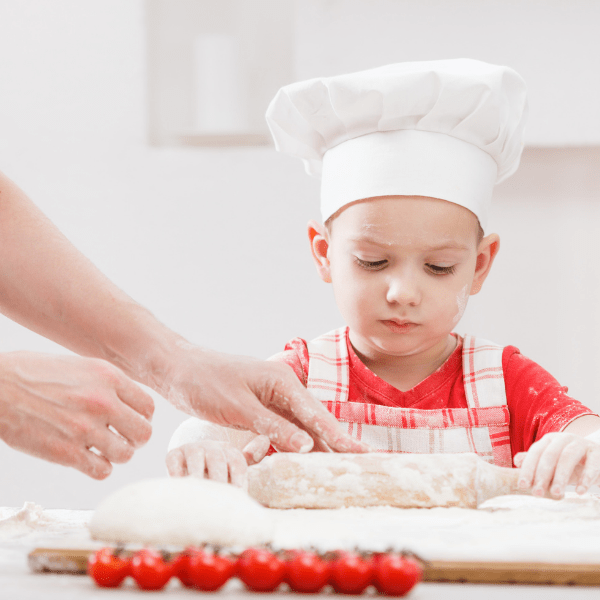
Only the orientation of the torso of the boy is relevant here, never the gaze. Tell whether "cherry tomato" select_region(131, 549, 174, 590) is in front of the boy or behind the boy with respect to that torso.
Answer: in front

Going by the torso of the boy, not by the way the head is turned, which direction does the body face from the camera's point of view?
toward the camera

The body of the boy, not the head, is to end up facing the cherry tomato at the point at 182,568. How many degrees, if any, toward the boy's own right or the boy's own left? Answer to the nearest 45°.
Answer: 0° — they already face it

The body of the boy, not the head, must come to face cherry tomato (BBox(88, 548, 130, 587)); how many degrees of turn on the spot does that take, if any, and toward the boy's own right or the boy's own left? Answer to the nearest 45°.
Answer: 0° — they already face it

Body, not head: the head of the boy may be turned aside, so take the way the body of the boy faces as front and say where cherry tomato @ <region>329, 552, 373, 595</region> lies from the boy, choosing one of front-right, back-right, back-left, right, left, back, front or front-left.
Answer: front

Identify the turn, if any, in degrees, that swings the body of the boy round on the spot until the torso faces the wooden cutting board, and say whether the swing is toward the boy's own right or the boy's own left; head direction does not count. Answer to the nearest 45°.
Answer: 0° — they already face it

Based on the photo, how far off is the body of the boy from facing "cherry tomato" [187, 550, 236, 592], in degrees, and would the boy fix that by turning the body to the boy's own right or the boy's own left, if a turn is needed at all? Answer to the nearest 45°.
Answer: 0° — they already face it

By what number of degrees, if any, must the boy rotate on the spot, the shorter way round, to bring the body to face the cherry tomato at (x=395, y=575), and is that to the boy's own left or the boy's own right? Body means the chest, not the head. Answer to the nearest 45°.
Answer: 0° — they already face it

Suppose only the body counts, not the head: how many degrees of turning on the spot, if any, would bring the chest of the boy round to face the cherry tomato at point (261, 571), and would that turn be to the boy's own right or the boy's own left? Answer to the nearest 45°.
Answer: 0° — they already face it

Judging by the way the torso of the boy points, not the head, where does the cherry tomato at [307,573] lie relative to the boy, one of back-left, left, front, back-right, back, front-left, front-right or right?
front
